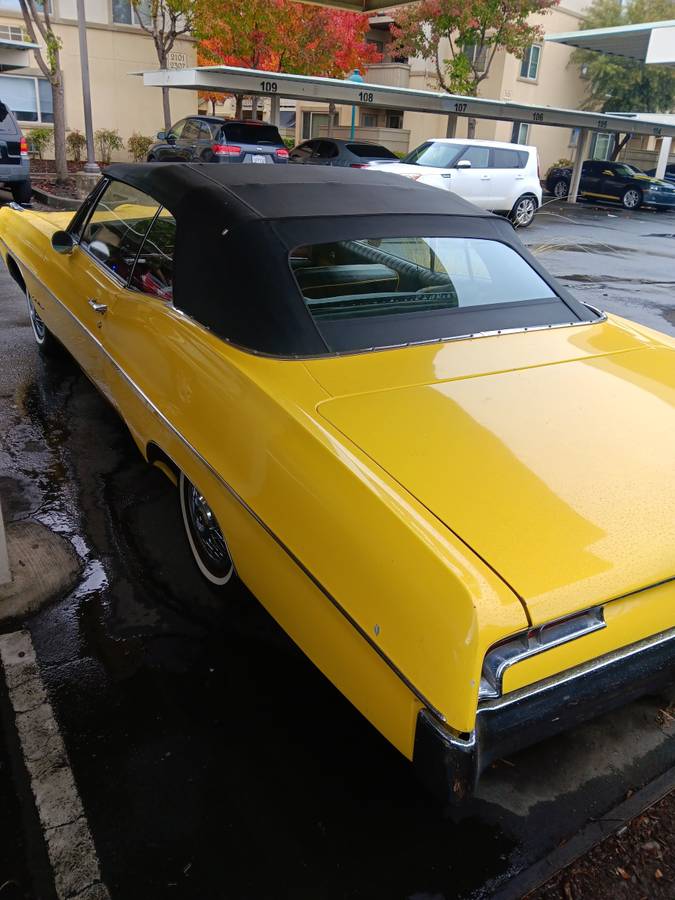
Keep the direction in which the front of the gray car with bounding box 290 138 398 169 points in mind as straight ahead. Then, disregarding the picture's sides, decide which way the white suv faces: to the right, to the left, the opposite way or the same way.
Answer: to the left

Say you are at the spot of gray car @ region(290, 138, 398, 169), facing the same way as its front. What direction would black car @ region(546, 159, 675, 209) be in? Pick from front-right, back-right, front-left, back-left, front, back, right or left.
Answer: right

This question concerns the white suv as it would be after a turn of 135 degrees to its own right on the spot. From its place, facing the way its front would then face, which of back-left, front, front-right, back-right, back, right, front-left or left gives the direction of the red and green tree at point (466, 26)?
front

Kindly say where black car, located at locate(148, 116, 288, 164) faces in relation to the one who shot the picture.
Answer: facing away from the viewer and to the left of the viewer

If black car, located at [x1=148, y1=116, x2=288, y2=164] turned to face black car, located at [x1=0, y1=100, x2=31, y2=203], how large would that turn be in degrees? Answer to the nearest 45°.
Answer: approximately 90° to its left

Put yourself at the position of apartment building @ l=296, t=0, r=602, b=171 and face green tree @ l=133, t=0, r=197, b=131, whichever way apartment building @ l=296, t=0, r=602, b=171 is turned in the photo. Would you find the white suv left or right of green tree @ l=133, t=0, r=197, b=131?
left
